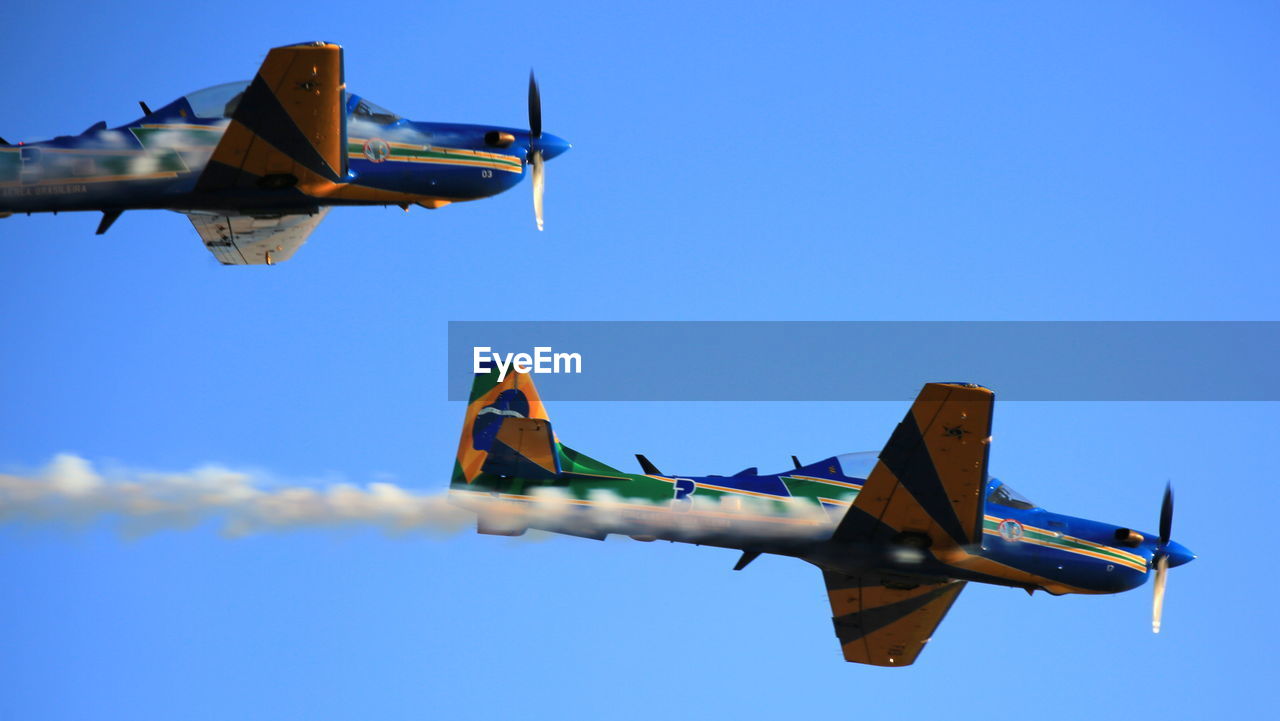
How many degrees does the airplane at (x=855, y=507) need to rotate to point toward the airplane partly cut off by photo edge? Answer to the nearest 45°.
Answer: approximately 180°

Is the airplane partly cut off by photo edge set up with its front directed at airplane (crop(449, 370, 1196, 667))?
yes

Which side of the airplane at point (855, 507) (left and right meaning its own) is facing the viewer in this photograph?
right

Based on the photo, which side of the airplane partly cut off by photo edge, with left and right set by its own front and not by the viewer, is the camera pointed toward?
right

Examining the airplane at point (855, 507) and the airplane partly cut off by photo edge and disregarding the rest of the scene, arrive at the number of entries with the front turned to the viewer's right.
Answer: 2
